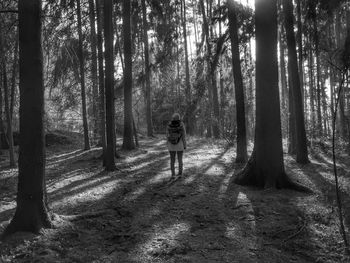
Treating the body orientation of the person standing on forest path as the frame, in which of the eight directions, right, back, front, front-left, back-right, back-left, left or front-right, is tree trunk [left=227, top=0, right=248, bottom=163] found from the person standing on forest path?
front-right

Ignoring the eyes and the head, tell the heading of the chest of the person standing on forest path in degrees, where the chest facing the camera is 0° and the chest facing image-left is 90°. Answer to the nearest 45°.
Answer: approximately 180°

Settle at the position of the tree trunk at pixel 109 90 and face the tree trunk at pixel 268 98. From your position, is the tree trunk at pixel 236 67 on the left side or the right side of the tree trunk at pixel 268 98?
left

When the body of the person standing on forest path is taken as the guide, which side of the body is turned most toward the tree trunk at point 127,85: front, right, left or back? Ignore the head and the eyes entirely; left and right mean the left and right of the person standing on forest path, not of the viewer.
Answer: front

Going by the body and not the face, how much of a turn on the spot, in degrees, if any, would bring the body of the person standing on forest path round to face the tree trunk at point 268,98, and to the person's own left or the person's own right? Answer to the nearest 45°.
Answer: approximately 90° to the person's own right

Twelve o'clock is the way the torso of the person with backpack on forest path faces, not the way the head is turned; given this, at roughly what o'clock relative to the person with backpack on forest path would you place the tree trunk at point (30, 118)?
The tree trunk is roughly at 7 o'clock from the person with backpack on forest path.

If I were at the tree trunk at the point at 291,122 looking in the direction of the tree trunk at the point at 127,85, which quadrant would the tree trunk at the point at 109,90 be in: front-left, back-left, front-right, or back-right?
front-left

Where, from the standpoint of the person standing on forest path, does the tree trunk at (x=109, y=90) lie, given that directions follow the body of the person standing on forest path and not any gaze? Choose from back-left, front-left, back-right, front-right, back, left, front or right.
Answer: front-left
